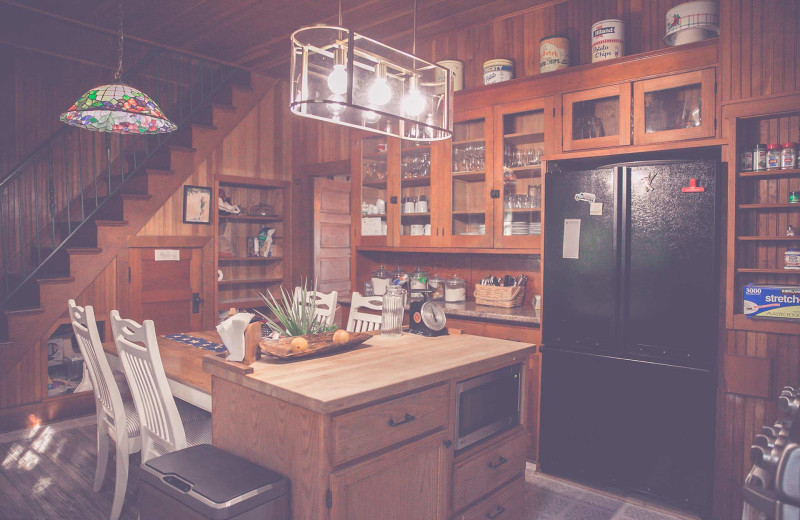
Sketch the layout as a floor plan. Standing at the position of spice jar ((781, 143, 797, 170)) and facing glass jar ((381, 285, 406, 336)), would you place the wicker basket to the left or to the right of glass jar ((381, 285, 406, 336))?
right

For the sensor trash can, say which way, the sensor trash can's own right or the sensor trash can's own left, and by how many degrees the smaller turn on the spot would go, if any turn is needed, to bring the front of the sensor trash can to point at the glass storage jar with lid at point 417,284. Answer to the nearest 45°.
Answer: approximately 180°

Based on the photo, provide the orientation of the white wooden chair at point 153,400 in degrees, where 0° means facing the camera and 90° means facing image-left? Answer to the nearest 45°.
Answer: approximately 225°

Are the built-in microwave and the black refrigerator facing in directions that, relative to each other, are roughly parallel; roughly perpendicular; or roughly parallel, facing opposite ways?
roughly perpendicular

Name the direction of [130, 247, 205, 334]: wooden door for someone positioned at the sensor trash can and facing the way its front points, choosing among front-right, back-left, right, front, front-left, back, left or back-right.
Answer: back-right

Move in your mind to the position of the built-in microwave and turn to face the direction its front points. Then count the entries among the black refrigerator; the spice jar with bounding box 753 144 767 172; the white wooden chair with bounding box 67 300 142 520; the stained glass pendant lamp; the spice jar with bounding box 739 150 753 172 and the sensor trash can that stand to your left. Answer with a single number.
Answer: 3

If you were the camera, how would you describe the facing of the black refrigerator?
facing the viewer and to the left of the viewer

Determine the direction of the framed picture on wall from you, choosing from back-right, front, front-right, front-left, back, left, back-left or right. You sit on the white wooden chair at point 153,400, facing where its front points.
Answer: front-left

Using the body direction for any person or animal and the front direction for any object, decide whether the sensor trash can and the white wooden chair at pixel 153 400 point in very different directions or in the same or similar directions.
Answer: very different directions

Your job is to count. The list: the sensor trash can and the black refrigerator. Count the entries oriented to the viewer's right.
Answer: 0

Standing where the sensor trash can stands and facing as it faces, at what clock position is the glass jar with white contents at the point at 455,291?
The glass jar with white contents is roughly at 6 o'clock from the sensor trash can.
